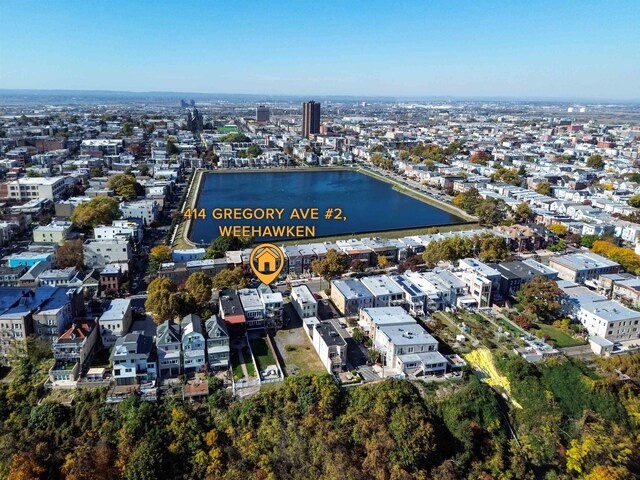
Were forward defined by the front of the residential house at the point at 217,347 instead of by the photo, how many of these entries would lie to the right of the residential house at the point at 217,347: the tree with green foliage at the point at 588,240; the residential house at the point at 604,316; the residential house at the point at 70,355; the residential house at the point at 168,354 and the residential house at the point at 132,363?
3

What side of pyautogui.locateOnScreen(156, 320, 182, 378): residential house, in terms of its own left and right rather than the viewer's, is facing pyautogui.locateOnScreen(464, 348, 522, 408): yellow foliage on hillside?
left

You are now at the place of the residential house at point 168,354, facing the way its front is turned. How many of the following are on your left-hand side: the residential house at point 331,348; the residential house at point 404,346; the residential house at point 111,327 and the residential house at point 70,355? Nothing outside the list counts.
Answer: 2

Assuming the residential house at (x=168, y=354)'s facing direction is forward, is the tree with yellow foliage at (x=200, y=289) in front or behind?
behind

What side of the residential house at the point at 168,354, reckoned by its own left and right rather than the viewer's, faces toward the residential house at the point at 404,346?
left

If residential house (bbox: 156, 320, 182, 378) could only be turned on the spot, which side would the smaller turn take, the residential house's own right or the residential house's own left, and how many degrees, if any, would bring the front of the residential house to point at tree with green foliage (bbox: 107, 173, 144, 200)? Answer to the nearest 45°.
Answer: approximately 180°
